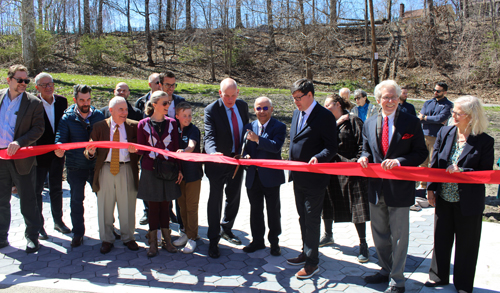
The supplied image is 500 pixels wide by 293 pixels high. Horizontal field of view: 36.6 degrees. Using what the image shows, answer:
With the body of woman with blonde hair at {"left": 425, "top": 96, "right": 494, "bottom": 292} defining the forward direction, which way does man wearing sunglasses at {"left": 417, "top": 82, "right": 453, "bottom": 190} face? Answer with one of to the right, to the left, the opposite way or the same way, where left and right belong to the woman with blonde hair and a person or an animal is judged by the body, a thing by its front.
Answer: the same way

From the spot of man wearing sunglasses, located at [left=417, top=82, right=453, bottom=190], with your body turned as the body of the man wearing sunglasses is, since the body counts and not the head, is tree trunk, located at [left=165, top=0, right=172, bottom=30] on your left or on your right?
on your right

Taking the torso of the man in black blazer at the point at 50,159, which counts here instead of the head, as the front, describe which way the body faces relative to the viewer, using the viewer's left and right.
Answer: facing the viewer

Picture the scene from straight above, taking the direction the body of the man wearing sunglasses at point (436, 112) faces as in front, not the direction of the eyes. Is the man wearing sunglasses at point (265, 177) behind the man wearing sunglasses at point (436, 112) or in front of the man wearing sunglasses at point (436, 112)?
in front

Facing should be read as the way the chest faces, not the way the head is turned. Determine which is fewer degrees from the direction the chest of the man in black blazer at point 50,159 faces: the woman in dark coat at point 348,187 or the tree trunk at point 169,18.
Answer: the woman in dark coat

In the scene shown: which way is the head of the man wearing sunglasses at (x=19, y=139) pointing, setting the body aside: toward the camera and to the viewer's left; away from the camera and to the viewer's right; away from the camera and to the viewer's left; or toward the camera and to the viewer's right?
toward the camera and to the viewer's right

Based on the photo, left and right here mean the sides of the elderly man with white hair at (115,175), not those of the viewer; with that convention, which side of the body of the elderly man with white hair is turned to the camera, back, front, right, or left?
front

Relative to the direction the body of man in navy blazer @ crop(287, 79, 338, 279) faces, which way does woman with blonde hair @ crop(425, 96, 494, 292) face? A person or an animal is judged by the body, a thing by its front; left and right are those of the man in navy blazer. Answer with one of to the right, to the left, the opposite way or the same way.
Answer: the same way

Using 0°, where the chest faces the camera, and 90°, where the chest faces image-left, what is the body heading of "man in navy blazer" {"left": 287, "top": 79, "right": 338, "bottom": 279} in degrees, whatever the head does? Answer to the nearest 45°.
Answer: approximately 45°

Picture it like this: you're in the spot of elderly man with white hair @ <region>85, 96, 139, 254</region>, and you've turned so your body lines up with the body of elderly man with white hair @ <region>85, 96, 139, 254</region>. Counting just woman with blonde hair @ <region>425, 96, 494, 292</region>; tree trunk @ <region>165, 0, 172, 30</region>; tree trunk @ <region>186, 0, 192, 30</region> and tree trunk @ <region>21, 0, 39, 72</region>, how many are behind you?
3

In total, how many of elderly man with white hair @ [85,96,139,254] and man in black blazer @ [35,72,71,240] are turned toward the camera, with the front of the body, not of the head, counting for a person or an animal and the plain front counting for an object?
2

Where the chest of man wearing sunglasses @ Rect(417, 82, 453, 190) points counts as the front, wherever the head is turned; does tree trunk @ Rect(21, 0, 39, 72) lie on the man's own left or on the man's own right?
on the man's own right

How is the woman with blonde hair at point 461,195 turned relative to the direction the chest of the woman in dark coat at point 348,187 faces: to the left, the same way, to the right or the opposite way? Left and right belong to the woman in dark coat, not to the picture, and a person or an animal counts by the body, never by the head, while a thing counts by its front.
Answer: the same way

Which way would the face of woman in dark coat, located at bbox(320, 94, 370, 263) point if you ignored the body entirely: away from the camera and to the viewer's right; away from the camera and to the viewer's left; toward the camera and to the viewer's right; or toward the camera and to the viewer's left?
toward the camera and to the viewer's left

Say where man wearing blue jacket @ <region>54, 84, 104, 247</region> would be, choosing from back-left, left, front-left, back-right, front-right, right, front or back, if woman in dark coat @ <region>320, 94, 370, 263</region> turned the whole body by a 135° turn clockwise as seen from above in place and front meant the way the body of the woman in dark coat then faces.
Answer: left

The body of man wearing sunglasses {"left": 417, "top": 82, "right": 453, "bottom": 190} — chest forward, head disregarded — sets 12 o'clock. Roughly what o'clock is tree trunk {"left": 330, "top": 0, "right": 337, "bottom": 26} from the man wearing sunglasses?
The tree trunk is roughly at 4 o'clock from the man wearing sunglasses.

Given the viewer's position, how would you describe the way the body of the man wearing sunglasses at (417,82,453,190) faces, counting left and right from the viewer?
facing the viewer and to the left of the viewer
